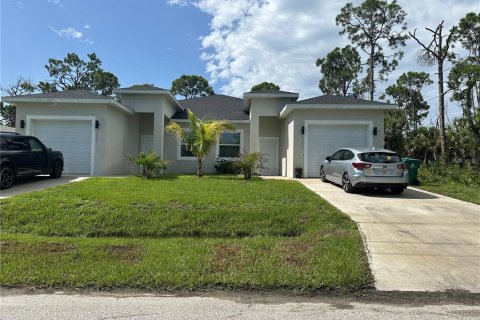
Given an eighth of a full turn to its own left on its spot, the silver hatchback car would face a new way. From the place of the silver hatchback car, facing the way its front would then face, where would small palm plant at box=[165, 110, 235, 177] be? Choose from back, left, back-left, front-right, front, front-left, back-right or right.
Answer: front

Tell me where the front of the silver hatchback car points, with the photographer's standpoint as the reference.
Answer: facing away from the viewer and to the left of the viewer

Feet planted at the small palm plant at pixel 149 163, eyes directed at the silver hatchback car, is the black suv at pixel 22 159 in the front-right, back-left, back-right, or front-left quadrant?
back-right

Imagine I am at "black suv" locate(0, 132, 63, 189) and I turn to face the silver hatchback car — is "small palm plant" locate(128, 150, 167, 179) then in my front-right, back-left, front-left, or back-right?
front-left

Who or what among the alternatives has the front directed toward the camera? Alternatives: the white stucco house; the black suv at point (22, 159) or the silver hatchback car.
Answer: the white stucco house

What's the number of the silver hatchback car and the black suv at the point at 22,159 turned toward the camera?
0

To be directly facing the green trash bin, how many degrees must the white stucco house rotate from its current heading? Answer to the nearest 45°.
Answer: approximately 90° to its left

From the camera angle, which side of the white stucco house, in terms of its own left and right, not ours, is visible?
front

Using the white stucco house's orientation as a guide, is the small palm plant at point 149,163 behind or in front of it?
in front

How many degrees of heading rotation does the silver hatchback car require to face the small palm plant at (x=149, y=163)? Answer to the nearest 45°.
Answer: approximately 45° to its left

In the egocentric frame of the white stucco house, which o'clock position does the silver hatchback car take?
The silver hatchback car is roughly at 10 o'clock from the white stucco house.

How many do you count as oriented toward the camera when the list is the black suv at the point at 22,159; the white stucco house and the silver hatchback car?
1
